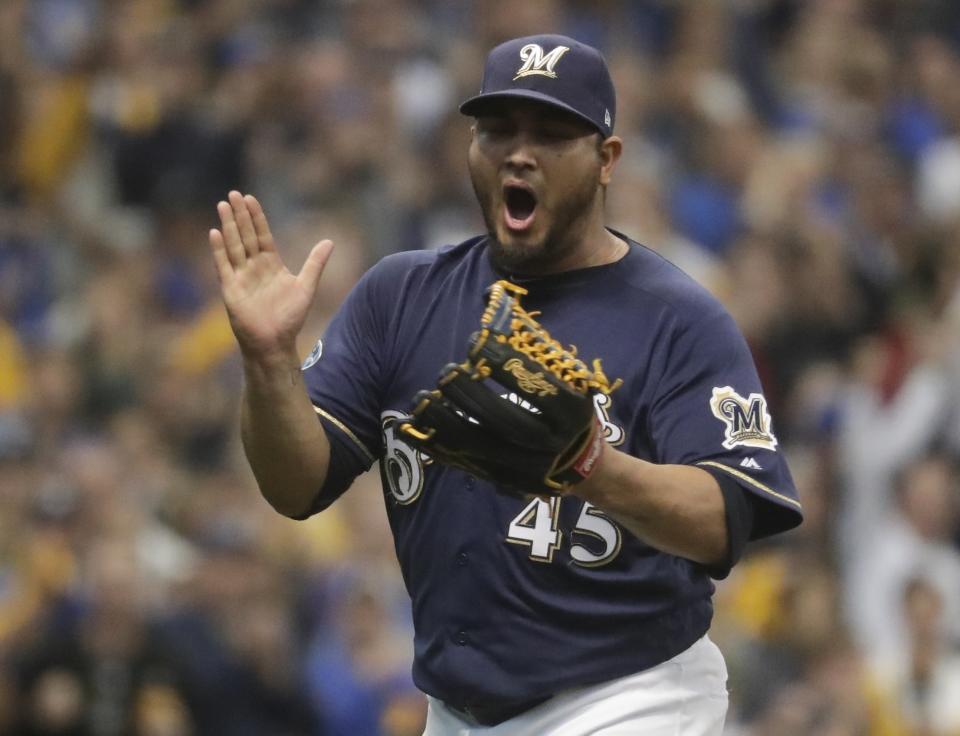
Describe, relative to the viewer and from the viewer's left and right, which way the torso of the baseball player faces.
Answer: facing the viewer and to the left of the viewer

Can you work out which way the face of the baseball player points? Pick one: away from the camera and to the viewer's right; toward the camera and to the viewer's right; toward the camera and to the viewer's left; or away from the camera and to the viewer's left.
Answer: toward the camera and to the viewer's left
